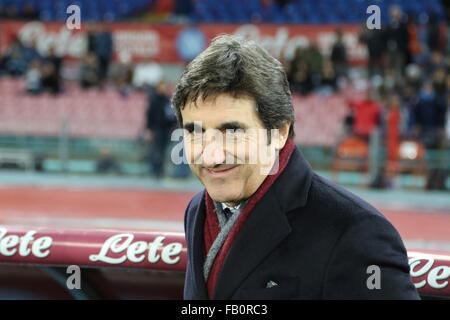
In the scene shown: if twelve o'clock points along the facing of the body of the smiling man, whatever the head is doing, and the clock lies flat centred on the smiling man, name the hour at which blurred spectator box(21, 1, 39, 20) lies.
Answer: The blurred spectator is roughly at 4 o'clock from the smiling man.

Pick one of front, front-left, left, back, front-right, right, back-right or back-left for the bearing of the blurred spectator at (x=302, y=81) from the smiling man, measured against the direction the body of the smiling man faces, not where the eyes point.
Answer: back-right

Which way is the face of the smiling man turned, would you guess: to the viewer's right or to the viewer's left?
to the viewer's left

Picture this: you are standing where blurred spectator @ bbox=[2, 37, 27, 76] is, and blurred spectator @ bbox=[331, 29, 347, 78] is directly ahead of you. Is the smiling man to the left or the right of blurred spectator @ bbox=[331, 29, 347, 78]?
right

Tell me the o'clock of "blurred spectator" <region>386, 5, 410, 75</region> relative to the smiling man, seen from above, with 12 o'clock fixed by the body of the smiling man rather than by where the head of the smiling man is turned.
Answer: The blurred spectator is roughly at 5 o'clock from the smiling man.

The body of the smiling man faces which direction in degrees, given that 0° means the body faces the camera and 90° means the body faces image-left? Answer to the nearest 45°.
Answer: approximately 45°

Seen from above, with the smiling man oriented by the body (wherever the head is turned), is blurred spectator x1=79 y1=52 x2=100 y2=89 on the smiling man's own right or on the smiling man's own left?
on the smiling man's own right
